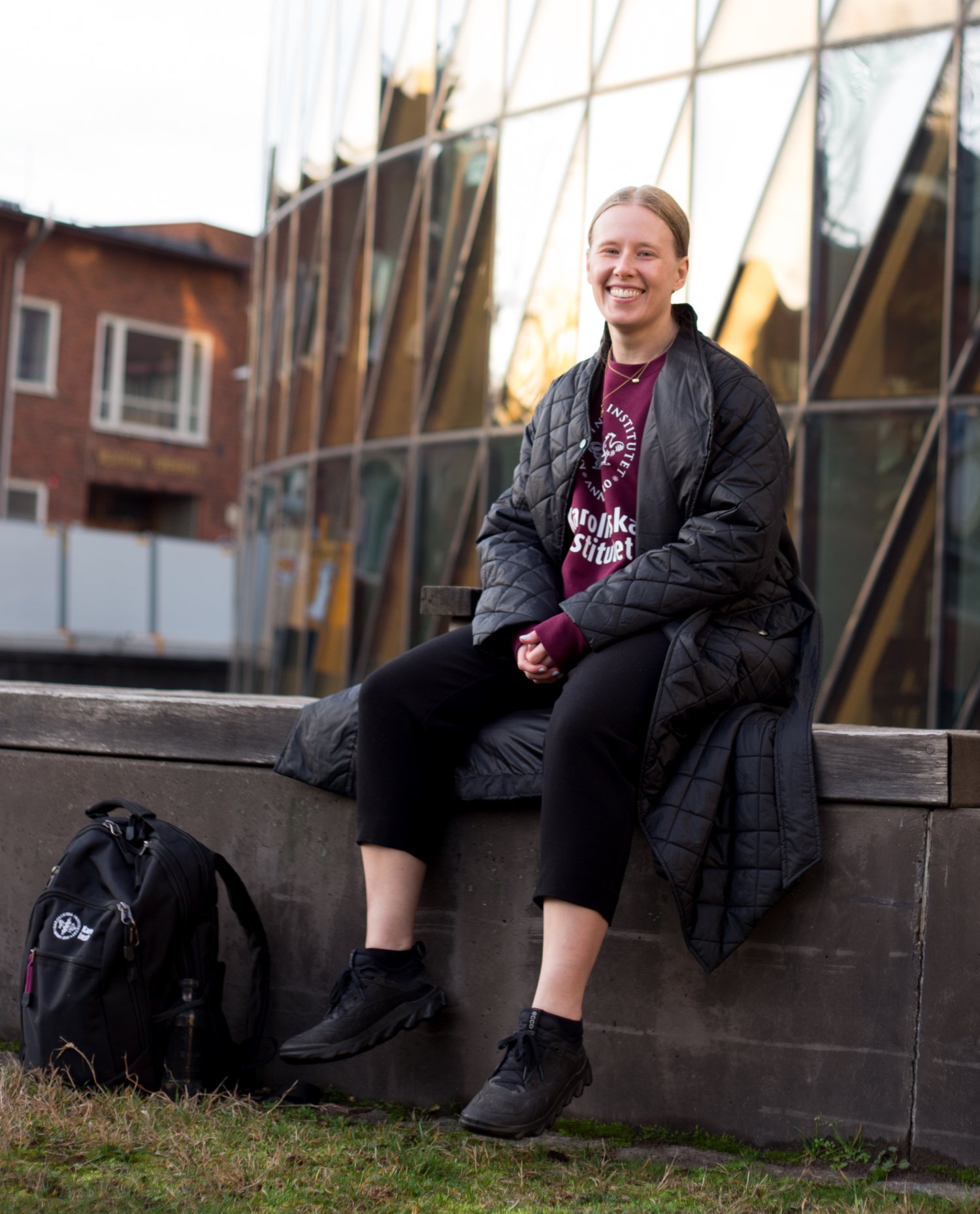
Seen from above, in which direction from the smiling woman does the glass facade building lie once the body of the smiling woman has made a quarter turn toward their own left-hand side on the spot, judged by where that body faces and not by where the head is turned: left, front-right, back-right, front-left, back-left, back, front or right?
back-left

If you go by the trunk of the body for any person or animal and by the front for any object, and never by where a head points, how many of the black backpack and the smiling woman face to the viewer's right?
0

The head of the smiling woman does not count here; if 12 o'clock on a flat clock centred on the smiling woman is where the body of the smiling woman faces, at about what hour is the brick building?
The brick building is roughly at 4 o'clock from the smiling woman.

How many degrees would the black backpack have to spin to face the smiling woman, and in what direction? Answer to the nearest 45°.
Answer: approximately 135° to its left

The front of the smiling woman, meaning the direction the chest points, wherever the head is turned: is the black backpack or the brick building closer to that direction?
the black backpack
